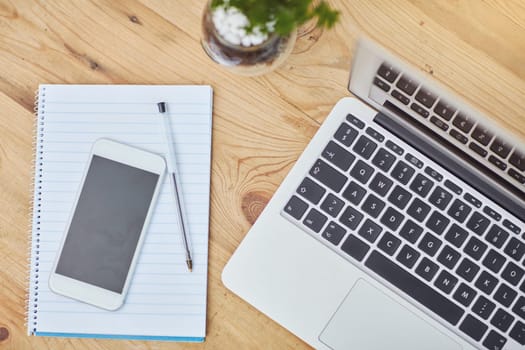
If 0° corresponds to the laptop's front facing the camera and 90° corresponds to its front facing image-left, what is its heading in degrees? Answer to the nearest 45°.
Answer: approximately 45°

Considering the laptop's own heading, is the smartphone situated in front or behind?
in front
